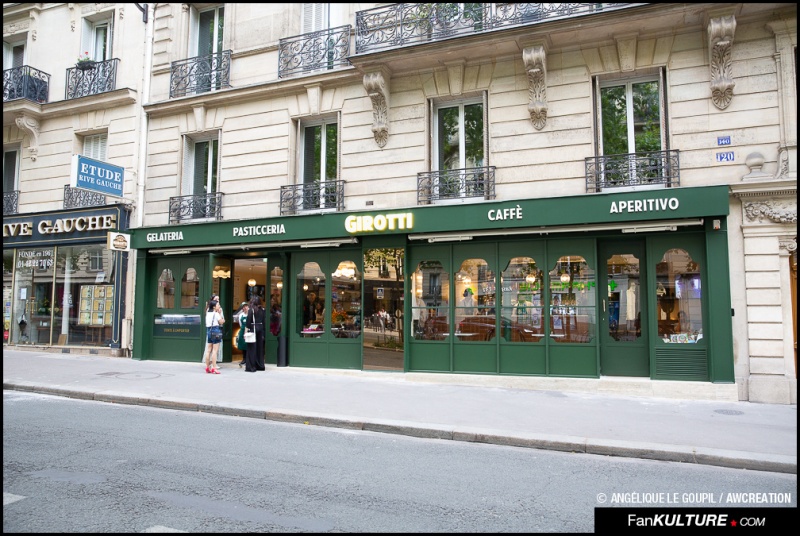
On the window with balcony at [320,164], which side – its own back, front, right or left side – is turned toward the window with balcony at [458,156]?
left

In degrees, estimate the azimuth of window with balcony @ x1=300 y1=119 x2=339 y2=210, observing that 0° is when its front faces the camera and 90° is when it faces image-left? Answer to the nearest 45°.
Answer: approximately 45°

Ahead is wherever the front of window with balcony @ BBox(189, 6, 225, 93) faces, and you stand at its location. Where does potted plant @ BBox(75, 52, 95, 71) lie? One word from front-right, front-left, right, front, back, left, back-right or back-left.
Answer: right

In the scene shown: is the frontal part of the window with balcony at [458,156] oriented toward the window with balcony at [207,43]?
no

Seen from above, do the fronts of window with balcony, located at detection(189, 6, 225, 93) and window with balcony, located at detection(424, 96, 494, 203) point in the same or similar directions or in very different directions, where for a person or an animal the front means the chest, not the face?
same or similar directions

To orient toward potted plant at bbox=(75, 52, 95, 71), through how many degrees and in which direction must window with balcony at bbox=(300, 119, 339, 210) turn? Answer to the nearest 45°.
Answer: approximately 90° to its right

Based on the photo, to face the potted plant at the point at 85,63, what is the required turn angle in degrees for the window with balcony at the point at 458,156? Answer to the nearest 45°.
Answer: approximately 45° to its right

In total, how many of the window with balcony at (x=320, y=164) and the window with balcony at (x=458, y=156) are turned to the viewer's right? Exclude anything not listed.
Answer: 0

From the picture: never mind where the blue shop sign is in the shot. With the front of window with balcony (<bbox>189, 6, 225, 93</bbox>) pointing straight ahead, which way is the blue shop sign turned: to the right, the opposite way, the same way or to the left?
to the left

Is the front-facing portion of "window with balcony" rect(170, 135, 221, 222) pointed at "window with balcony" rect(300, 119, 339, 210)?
no

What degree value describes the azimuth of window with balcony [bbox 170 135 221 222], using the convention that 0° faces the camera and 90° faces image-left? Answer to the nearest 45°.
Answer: approximately 45°

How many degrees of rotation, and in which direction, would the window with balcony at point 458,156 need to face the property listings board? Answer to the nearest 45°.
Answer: approximately 45° to its right
